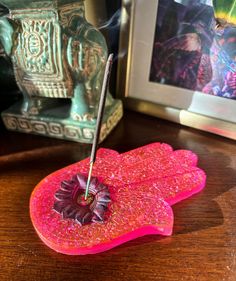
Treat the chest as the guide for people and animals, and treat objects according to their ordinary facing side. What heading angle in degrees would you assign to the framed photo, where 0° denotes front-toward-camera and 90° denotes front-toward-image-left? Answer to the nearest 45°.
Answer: approximately 45°
